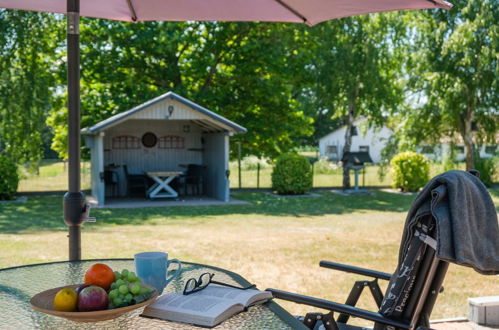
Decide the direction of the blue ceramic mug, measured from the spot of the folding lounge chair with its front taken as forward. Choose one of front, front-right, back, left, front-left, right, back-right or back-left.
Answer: front-left

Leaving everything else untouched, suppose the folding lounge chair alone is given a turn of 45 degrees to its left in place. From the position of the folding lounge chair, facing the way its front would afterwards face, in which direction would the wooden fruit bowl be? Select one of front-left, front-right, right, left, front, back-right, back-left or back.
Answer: front

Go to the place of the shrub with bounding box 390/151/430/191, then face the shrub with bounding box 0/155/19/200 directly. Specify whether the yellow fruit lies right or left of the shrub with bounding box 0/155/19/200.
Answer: left

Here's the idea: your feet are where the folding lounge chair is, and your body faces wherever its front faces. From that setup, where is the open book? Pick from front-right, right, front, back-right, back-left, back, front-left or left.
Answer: front-left

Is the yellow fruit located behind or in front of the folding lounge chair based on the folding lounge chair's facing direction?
in front

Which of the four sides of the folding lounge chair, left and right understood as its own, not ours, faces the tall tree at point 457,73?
right

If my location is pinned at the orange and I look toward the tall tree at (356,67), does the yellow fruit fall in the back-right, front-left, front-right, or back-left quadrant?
back-left

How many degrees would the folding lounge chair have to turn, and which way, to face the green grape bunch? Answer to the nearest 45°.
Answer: approximately 45° to its left

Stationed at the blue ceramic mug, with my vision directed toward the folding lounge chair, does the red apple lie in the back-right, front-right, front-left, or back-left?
back-right

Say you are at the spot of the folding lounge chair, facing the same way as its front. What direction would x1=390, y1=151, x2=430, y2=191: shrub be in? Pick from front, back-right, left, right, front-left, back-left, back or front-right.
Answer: right

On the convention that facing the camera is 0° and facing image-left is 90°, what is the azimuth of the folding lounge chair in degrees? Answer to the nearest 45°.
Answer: approximately 90°

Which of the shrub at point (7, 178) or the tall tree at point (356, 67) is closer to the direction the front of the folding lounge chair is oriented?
the shrub

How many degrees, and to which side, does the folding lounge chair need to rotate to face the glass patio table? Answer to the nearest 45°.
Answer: approximately 45° to its left

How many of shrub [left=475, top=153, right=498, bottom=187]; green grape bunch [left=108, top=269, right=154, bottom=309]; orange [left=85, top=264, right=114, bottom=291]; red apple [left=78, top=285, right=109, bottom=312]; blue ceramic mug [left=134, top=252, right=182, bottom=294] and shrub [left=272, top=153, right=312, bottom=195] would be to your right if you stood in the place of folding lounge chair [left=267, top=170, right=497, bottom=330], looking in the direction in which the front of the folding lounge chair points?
2

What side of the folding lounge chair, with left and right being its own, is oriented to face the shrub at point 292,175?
right

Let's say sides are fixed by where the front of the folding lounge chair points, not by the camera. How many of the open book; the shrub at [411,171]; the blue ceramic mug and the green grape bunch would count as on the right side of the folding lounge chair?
1

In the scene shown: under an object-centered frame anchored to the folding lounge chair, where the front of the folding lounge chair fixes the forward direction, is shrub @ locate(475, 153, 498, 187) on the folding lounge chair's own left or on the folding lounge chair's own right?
on the folding lounge chair's own right

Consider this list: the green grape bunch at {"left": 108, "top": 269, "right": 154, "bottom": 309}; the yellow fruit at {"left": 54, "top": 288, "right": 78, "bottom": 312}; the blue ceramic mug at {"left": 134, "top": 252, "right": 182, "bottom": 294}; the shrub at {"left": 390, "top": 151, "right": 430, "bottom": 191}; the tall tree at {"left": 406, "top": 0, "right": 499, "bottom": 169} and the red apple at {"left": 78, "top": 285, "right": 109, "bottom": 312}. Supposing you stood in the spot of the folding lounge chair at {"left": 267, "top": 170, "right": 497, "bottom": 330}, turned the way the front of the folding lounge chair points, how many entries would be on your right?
2

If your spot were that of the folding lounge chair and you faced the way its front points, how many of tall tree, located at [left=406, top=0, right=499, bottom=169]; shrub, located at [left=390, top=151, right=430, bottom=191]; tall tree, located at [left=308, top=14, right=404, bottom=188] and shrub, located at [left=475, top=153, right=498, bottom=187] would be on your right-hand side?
4
